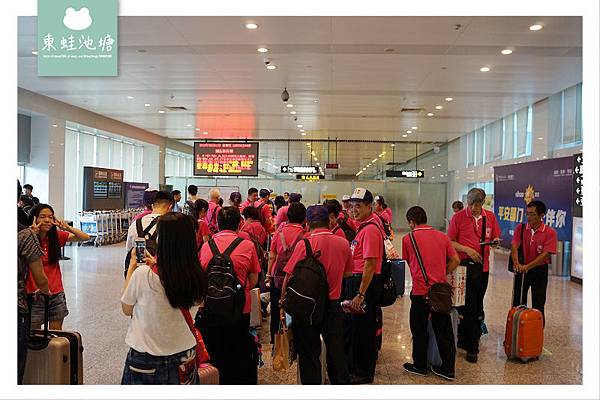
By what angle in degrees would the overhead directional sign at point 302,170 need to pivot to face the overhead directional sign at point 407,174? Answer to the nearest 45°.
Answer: approximately 90° to its left

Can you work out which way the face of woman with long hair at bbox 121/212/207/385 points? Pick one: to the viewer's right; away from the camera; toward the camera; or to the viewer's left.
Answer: away from the camera

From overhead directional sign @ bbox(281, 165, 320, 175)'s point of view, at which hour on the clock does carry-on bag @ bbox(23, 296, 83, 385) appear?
The carry-on bag is roughly at 12 o'clock from the overhead directional sign.

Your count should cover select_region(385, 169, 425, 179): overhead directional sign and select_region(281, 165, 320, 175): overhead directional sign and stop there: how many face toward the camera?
2

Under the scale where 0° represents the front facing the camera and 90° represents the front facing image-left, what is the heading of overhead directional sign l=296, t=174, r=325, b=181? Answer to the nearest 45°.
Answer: approximately 0°

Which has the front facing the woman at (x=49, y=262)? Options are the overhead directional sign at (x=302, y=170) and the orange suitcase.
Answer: the overhead directional sign

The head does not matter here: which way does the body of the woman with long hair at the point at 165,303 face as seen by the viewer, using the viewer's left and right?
facing away from the viewer and to the left of the viewer

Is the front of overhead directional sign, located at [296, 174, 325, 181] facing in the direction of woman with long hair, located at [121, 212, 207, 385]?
yes

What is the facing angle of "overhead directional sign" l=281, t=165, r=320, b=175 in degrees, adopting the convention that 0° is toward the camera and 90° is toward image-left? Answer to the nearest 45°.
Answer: approximately 0°

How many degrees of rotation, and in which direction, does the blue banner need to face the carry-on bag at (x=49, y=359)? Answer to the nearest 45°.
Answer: approximately 45° to its left
